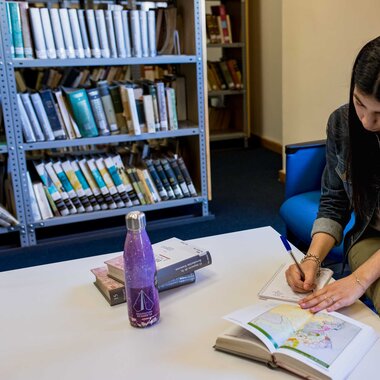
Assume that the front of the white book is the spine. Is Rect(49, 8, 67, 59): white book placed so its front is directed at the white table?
yes

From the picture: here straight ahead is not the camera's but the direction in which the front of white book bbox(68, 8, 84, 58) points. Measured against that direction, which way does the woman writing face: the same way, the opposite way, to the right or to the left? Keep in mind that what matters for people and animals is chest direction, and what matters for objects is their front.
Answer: to the right

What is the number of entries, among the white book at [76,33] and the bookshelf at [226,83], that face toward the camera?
2

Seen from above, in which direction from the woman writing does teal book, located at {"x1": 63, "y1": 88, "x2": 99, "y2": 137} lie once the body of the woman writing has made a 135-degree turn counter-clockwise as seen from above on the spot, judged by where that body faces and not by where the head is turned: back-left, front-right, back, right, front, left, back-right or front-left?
back-left

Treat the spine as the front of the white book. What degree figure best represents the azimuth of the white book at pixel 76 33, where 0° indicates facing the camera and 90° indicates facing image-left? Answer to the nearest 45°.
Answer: approximately 0°

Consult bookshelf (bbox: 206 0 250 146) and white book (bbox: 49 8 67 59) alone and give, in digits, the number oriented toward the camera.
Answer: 2

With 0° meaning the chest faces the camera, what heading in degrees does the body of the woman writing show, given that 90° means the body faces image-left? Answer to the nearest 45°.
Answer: approximately 45°

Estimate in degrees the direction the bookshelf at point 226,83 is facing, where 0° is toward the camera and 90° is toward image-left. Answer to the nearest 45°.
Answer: approximately 0°

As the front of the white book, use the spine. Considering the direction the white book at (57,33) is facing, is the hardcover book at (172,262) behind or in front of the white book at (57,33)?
in front

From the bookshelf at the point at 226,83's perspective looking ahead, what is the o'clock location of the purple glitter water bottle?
The purple glitter water bottle is roughly at 12 o'clock from the bookshelf.

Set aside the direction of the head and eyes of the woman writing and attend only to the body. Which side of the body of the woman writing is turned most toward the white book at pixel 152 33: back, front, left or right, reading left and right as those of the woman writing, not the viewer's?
right
